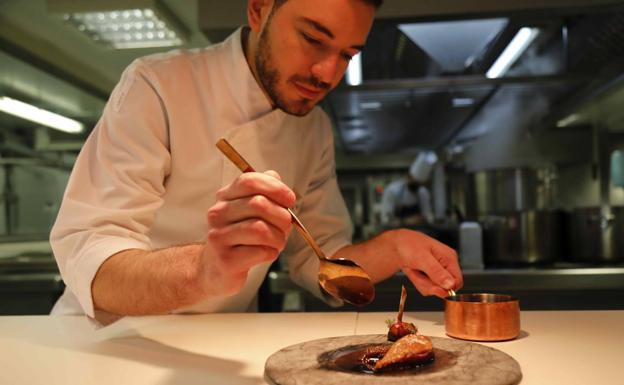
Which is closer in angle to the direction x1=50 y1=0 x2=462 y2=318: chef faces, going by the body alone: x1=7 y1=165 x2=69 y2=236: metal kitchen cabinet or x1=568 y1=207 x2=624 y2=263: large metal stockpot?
the large metal stockpot

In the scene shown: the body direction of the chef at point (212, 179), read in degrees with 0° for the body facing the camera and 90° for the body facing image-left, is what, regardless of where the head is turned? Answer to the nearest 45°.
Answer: approximately 315°

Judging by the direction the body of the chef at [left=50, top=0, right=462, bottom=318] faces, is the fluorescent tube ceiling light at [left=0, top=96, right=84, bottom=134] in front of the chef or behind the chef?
behind

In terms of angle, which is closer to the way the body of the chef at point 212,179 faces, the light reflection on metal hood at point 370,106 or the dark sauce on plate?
the dark sauce on plate

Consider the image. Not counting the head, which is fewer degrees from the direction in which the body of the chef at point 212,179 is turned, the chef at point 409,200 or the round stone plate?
the round stone plate

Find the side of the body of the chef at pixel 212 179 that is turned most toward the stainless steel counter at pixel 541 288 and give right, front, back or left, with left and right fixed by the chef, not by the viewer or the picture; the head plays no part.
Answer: left

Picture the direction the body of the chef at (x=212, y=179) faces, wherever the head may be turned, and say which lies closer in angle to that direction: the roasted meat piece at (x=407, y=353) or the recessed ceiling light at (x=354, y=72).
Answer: the roasted meat piece

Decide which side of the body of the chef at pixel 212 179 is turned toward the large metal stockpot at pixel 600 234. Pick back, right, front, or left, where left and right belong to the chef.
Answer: left

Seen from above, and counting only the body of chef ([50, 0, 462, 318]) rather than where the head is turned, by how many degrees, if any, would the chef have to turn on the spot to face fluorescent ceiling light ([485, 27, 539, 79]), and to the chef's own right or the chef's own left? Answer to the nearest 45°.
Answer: approximately 90° to the chef's own left
